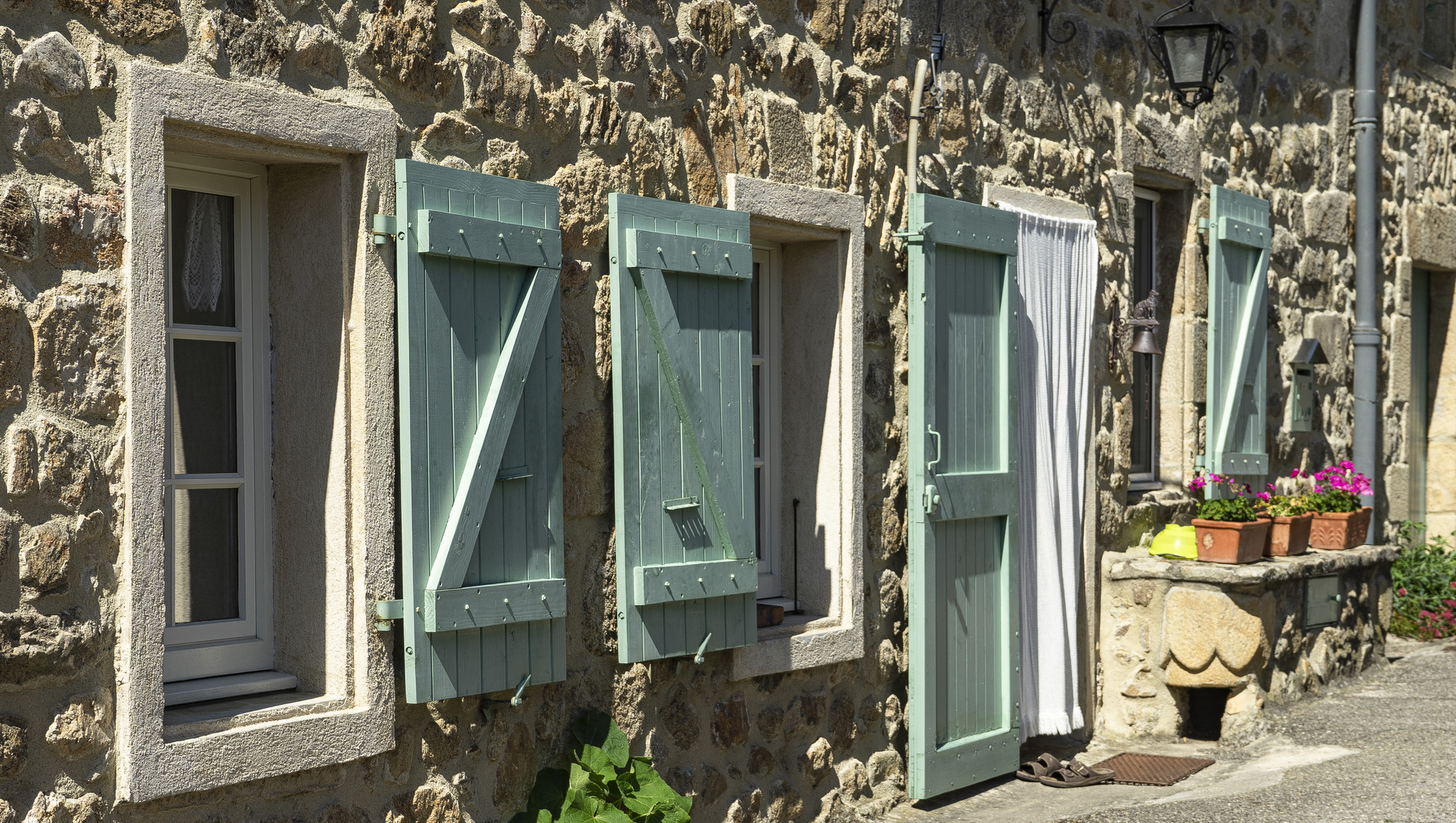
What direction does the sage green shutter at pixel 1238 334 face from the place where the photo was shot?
facing the viewer and to the right of the viewer

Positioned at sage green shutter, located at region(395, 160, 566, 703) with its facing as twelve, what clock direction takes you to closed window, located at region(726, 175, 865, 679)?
The closed window is roughly at 9 o'clock from the sage green shutter.

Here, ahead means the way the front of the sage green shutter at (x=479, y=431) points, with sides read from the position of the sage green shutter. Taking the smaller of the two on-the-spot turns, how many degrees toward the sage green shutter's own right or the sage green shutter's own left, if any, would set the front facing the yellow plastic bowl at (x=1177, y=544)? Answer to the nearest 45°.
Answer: approximately 90° to the sage green shutter's own left

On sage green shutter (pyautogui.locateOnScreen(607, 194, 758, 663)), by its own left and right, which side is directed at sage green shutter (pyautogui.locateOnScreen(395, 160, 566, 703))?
right

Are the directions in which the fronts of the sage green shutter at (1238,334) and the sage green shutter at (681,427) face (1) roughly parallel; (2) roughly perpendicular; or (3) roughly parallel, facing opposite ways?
roughly parallel

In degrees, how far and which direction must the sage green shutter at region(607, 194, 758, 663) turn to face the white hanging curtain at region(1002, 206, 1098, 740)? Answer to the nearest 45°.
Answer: approximately 90° to its left

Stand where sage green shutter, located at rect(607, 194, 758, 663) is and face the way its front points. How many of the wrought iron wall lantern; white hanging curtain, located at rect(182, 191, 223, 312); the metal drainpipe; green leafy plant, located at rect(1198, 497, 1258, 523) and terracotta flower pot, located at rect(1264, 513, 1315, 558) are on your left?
4

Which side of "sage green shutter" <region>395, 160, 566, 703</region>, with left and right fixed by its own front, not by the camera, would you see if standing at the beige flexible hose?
left

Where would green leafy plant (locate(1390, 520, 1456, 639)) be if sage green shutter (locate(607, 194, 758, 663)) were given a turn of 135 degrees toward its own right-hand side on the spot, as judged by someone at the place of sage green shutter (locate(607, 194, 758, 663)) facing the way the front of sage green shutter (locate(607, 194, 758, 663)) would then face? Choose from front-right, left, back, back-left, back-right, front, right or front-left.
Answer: back-right

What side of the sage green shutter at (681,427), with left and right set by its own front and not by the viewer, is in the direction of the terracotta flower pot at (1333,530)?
left

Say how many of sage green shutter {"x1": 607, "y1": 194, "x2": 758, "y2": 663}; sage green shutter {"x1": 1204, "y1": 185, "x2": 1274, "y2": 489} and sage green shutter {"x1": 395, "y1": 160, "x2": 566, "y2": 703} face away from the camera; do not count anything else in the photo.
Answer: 0

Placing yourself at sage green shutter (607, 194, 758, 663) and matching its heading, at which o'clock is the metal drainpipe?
The metal drainpipe is roughly at 9 o'clock from the sage green shutter.

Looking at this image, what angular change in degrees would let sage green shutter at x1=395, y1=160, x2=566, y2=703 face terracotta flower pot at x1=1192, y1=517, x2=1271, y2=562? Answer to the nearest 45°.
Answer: approximately 90° to its left

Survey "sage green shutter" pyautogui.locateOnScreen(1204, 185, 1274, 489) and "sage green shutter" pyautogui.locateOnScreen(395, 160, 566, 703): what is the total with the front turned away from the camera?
0

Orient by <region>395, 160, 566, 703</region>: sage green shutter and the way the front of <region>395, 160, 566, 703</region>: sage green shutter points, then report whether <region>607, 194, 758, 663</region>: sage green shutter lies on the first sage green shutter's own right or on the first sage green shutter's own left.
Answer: on the first sage green shutter's own left

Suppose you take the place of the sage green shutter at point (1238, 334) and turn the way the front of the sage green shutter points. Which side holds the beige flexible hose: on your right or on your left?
on your right

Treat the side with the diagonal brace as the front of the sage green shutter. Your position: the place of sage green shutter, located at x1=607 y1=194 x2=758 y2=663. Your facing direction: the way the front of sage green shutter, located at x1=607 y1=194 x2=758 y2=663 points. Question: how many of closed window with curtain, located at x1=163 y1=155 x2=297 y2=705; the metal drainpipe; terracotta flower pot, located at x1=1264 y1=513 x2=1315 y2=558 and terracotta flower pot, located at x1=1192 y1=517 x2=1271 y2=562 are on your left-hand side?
3

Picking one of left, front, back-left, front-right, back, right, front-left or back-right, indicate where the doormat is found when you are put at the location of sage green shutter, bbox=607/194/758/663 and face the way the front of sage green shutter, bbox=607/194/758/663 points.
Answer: left

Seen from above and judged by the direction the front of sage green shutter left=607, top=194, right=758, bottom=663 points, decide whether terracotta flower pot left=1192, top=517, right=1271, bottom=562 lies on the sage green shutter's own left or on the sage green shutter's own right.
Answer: on the sage green shutter's own left

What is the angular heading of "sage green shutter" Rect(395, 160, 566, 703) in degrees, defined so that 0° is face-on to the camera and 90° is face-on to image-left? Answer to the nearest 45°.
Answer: approximately 315°
